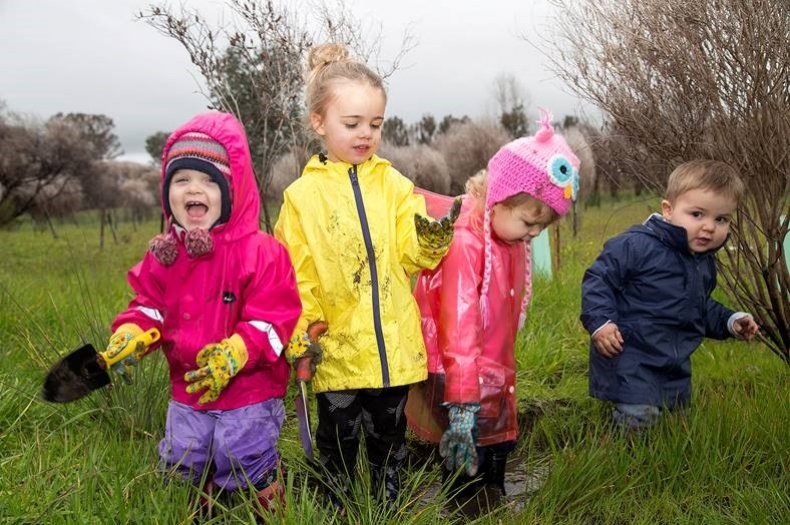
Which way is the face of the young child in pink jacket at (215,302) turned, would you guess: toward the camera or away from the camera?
toward the camera

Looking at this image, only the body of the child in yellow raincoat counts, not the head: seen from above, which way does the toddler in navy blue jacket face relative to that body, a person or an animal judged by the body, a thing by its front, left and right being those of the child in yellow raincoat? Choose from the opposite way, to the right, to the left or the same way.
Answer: the same way

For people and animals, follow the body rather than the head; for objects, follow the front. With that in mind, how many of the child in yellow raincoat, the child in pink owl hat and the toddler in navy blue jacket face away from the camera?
0

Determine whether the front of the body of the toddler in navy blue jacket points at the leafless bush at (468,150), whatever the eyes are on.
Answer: no

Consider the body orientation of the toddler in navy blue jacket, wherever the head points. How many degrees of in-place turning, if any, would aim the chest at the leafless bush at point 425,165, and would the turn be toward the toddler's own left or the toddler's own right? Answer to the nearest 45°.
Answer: approximately 180°

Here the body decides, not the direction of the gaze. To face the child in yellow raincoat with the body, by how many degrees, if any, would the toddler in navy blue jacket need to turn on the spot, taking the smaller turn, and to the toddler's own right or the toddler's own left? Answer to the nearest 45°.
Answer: approximately 90° to the toddler's own right

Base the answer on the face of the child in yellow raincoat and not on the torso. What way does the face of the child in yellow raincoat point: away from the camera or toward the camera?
toward the camera

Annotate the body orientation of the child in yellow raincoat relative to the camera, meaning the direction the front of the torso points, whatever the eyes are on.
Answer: toward the camera

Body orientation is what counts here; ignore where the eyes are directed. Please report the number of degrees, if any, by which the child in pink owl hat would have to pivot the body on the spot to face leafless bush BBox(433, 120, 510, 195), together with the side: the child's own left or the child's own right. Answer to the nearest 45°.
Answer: approximately 135° to the child's own left

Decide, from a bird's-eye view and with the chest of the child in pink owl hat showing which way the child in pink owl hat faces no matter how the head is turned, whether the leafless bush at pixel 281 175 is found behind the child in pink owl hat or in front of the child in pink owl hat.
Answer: behind

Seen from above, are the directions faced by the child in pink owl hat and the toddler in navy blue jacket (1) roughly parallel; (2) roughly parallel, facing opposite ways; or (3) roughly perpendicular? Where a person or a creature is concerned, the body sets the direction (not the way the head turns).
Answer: roughly parallel

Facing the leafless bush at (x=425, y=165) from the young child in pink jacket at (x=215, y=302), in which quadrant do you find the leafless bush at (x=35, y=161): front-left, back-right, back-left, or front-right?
front-left

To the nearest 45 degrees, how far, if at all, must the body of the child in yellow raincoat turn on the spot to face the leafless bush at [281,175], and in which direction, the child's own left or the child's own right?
approximately 180°

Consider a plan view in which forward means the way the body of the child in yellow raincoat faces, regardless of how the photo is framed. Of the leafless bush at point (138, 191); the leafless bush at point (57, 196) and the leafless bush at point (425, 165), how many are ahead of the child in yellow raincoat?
0
